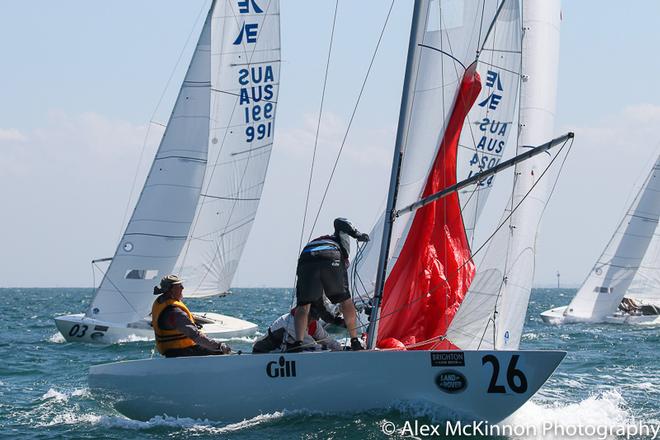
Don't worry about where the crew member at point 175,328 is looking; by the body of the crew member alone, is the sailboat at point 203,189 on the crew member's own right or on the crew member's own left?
on the crew member's own left

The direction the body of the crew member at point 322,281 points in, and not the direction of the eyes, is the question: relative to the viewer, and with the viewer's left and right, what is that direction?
facing away from the viewer and to the right of the viewer

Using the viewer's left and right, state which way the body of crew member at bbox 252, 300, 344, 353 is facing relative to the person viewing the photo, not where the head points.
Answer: facing to the right of the viewer

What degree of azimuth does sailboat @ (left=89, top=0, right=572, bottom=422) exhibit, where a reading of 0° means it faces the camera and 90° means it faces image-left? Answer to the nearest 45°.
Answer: approximately 270°

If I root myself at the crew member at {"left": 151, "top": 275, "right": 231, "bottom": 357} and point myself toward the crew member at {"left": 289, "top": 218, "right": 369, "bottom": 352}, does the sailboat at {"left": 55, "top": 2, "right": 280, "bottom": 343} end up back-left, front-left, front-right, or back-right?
back-left

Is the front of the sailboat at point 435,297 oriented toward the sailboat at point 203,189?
no

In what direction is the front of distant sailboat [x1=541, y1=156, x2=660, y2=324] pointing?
to the viewer's left

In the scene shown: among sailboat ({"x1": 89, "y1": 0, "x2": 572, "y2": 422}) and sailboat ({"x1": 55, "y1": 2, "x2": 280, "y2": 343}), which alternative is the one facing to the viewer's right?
sailboat ({"x1": 89, "y1": 0, "x2": 572, "y2": 422})

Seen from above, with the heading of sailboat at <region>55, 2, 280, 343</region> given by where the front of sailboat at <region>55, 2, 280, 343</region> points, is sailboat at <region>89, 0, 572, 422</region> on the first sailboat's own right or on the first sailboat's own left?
on the first sailboat's own left

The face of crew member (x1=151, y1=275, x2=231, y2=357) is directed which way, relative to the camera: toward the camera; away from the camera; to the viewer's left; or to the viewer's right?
to the viewer's right

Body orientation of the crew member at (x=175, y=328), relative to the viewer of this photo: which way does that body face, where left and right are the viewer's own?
facing to the right of the viewer

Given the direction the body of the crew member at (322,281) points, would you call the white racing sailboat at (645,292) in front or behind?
in front

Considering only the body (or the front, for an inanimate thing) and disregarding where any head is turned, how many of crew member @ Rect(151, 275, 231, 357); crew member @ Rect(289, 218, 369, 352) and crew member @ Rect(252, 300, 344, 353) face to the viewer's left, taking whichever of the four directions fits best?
0

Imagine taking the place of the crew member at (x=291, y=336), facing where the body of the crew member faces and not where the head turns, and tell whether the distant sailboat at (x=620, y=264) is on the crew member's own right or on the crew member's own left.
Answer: on the crew member's own left

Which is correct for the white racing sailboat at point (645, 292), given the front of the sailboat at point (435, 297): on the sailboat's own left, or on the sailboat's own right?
on the sailboat's own left
